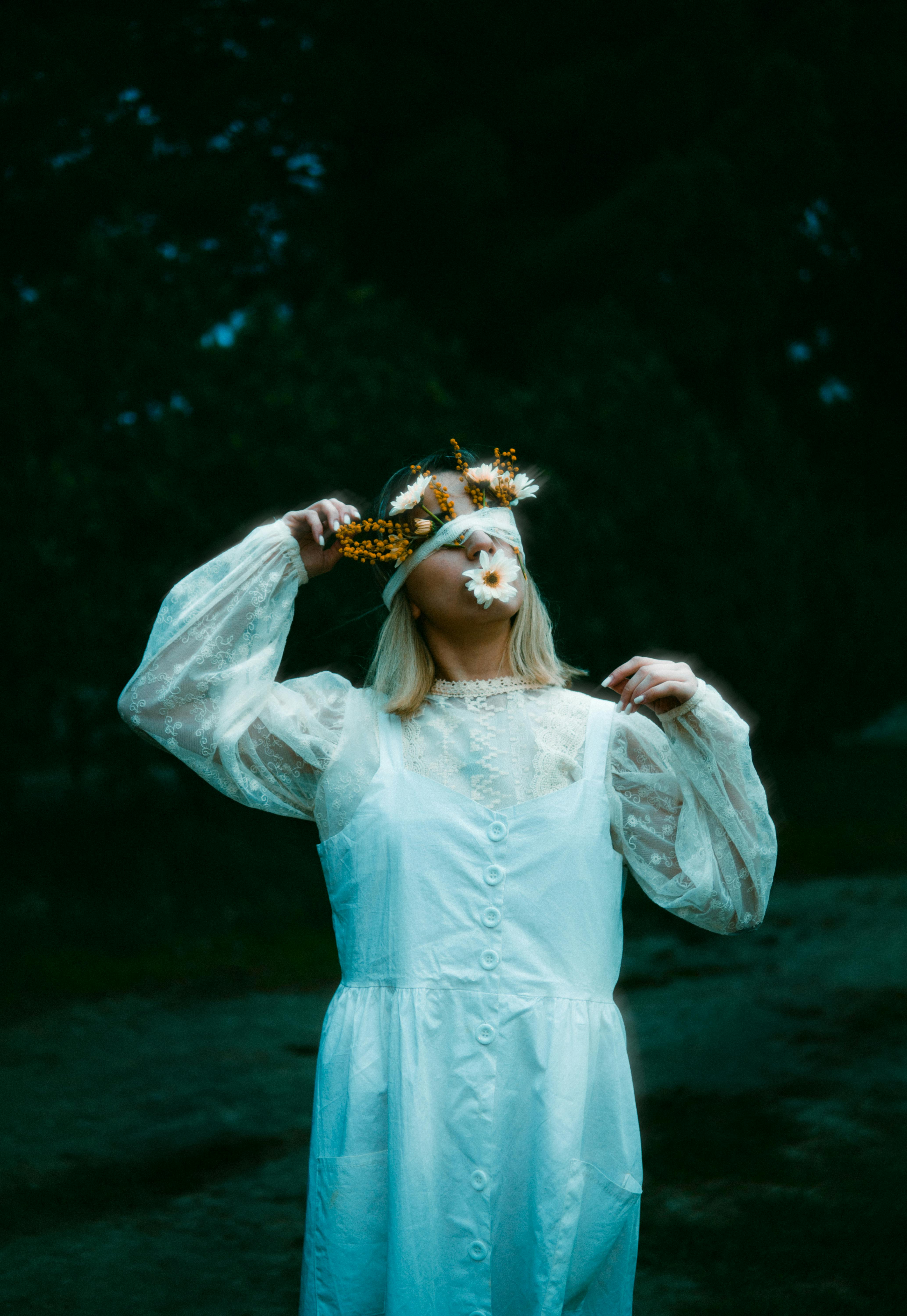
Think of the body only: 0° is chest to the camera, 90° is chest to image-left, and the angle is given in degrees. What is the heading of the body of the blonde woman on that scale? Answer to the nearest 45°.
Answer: approximately 0°
